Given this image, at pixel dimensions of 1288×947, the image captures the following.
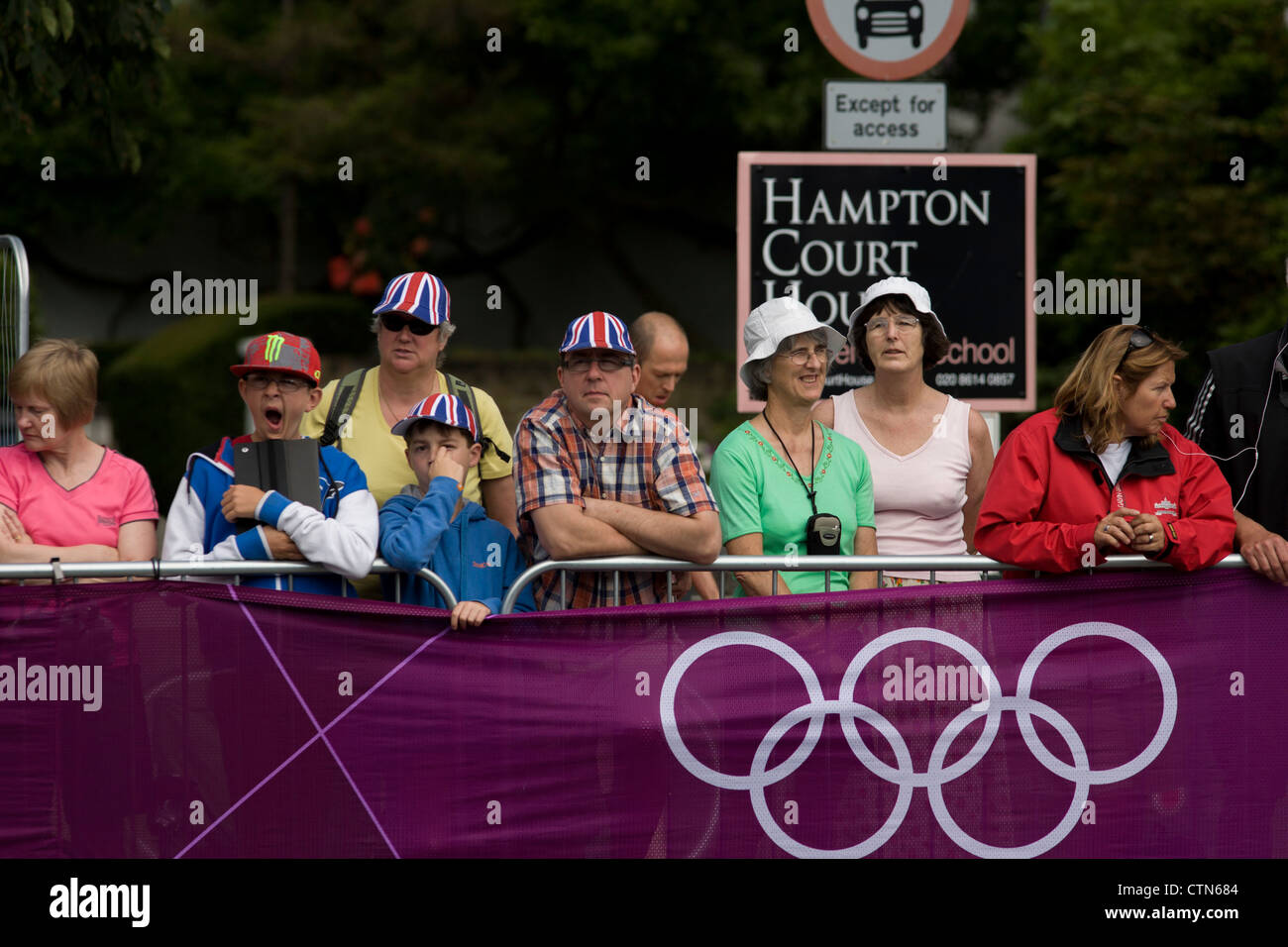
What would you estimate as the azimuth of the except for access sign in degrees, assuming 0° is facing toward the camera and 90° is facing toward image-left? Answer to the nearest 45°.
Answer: approximately 0°

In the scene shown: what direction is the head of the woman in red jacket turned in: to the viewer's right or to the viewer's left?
to the viewer's right

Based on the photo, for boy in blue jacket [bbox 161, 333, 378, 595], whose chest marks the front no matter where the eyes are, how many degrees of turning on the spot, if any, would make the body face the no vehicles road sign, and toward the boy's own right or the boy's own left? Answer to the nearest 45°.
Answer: approximately 135° to the boy's own left

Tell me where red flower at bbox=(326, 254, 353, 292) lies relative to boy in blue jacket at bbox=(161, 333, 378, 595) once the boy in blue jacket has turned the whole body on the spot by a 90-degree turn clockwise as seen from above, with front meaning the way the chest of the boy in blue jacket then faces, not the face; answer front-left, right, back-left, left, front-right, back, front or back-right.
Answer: right

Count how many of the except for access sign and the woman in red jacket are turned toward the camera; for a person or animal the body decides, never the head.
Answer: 2

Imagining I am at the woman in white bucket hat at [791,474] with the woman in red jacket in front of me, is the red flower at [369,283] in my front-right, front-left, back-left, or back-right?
back-left
